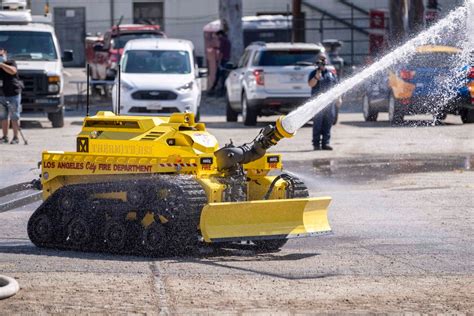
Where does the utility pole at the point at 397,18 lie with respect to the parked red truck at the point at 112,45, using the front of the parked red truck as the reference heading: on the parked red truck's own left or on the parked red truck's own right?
on the parked red truck's own left

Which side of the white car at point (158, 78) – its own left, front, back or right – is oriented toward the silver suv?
left

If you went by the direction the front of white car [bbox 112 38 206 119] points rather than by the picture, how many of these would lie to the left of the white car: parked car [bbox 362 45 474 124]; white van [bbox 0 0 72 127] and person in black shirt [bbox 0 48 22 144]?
1

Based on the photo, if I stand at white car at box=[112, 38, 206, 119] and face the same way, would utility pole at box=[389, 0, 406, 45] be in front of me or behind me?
behind

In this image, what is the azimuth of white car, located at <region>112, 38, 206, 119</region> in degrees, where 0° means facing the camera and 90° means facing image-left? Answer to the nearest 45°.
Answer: approximately 0°

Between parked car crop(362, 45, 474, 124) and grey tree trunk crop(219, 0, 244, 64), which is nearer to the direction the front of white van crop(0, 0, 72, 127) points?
the parked car
